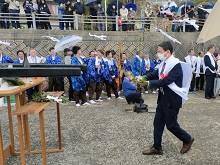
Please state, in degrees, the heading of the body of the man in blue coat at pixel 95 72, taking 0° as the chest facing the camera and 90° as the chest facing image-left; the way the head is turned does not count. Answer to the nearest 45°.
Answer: approximately 315°

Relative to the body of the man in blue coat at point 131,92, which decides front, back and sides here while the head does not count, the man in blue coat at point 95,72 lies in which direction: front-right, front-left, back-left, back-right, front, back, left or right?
back-left

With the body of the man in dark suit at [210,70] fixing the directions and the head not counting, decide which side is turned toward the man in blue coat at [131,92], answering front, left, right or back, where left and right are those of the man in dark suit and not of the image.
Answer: right

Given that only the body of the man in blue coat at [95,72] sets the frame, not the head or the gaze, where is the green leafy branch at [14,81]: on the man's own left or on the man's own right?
on the man's own right

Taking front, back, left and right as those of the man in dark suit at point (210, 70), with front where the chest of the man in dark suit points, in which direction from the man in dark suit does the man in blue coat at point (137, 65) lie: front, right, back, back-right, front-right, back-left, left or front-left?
back-right

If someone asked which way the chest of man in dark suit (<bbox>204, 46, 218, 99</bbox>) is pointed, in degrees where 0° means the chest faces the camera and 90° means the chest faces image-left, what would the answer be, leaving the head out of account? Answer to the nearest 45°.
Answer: approximately 315°

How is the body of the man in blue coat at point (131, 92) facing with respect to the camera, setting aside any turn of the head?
to the viewer's right
